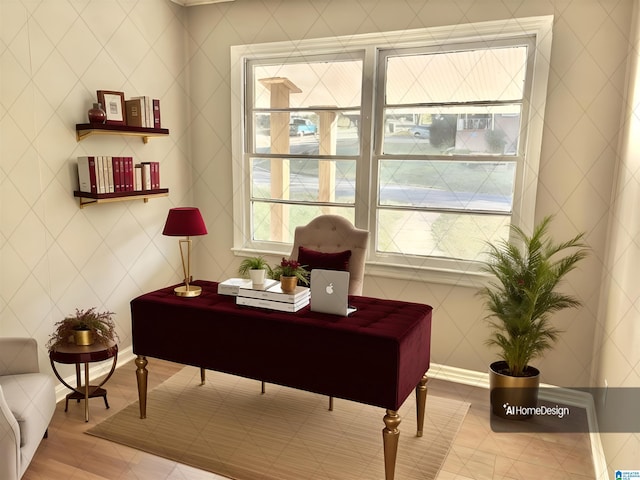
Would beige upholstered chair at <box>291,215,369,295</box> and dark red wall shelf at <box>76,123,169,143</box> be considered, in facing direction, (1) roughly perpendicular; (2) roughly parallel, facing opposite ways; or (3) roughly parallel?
roughly perpendicular

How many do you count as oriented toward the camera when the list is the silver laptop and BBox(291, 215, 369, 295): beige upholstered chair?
1

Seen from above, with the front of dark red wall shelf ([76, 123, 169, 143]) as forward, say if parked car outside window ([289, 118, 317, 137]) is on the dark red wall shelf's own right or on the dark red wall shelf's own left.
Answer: on the dark red wall shelf's own left

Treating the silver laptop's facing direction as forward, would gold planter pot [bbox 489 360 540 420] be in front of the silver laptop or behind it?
in front

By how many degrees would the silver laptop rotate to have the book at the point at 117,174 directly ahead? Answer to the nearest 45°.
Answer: approximately 90° to its left

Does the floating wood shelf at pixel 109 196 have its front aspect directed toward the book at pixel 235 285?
yes

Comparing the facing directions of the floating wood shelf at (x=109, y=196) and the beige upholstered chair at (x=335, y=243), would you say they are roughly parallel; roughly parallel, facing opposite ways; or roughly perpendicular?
roughly perpendicular

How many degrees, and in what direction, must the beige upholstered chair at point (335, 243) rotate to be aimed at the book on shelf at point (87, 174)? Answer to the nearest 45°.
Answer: approximately 90° to its right

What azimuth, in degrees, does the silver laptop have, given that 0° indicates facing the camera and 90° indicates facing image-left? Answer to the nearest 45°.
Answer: approximately 225°

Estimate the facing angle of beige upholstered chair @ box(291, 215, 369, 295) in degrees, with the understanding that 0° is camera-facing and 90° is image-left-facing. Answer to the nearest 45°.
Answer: approximately 0°

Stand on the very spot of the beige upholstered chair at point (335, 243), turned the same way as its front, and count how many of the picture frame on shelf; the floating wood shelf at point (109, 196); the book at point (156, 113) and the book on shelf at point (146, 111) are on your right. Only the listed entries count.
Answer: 4

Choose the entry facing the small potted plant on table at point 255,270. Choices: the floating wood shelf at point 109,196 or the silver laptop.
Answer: the floating wood shelf

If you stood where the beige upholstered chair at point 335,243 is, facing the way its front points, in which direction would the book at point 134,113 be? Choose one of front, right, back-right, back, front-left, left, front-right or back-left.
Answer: right

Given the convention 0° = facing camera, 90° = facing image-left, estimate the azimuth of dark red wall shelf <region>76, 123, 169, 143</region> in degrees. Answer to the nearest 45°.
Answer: approximately 315°

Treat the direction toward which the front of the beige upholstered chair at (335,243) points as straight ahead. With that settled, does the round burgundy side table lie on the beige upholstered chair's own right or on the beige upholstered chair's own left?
on the beige upholstered chair's own right

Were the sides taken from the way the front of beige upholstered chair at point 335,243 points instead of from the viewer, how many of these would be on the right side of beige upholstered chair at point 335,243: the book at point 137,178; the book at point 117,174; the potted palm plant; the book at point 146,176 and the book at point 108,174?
4
